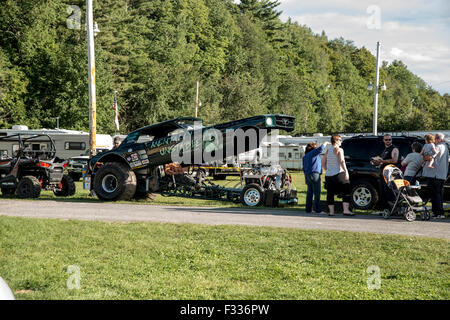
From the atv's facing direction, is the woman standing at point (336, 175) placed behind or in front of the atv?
behind

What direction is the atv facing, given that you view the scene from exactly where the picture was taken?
facing away from the viewer and to the left of the viewer

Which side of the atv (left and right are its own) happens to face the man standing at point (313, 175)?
back

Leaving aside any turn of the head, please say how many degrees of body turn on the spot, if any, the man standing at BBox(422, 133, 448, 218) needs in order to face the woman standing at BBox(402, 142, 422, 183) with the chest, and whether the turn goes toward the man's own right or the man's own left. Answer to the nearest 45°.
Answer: approximately 45° to the man's own right

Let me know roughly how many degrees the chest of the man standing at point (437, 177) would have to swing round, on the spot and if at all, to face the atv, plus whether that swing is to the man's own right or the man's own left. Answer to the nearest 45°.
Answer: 0° — they already face it

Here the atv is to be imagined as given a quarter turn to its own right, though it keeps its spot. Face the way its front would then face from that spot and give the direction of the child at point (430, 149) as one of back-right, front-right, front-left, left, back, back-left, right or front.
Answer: right
